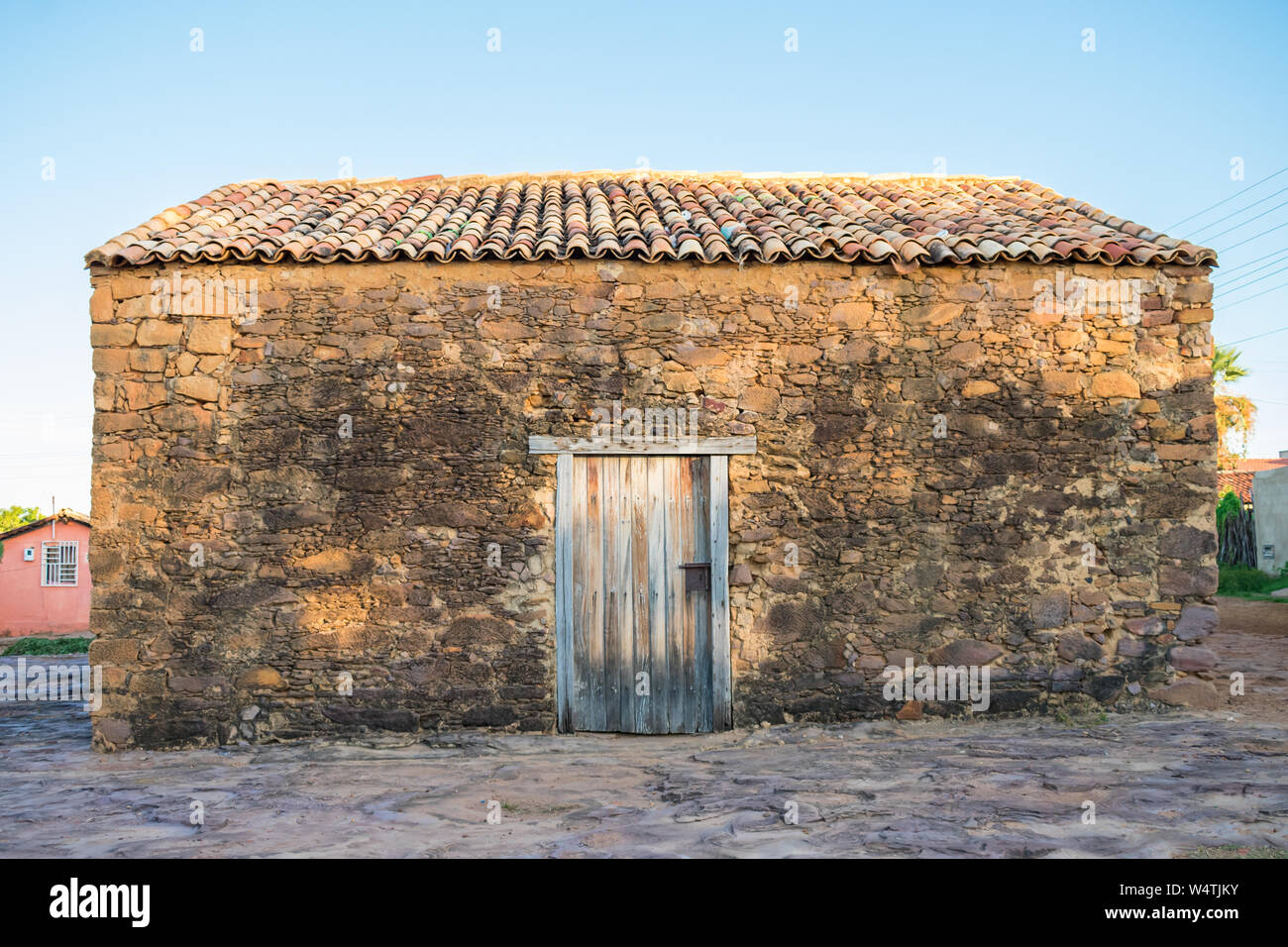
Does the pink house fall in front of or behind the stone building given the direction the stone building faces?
behind

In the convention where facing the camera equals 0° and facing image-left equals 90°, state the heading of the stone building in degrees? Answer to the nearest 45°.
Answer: approximately 0°
